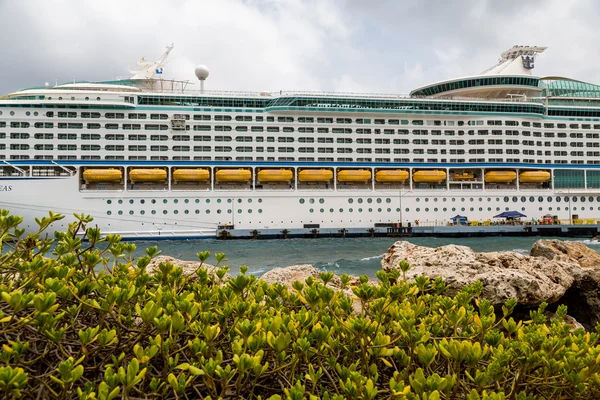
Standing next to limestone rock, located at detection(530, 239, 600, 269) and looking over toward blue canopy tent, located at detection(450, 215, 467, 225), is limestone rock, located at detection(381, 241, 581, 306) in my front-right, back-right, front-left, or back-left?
back-left

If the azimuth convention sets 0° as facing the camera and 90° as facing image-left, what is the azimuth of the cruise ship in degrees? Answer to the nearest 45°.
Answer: approximately 90°

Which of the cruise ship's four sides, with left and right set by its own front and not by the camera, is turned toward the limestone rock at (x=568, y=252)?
left

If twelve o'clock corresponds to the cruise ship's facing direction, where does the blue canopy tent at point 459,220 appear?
The blue canopy tent is roughly at 6 o'clock from the cruise ship.

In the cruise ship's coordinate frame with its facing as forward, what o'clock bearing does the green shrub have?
The green shrub is roughly at 9 o'clock from the cruise ship.

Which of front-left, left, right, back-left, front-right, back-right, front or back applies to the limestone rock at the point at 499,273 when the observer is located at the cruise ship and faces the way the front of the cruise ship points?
left
